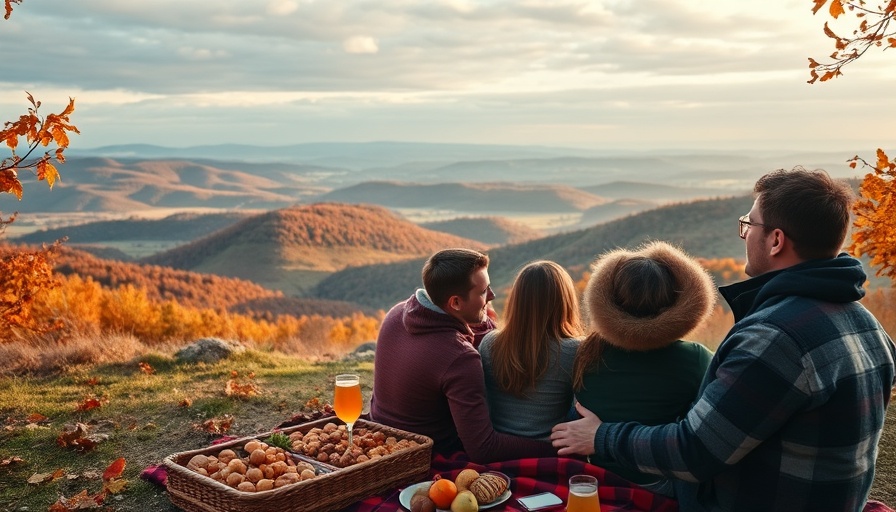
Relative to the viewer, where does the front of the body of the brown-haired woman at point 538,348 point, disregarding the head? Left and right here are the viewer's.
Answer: facing away from the viewer

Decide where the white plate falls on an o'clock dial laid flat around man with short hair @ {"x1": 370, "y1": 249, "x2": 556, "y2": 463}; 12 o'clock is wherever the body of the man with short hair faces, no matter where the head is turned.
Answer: The white plate is roughly at 5 o'clock from the man with short hair.

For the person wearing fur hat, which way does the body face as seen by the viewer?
away from the camera

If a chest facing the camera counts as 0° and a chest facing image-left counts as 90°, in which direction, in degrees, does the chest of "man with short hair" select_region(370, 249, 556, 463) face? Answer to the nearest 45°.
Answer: approximately 225°

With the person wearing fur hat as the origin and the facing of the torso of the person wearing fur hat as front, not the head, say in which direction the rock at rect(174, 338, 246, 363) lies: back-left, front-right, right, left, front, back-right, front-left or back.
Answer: front-left

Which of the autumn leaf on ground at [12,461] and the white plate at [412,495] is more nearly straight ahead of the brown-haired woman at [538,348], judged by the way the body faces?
the autumn leaf on ground

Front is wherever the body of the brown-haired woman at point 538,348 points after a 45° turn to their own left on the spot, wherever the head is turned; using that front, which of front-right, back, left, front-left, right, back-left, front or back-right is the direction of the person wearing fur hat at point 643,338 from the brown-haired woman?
back

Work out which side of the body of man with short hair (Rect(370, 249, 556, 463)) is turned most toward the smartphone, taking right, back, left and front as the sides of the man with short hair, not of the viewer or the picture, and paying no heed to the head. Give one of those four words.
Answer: right

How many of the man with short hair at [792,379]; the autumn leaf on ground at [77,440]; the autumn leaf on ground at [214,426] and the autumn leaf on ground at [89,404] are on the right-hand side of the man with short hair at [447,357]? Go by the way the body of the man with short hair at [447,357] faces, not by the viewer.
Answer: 1

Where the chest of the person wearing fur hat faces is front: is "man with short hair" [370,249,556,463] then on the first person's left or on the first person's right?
on the first person's left

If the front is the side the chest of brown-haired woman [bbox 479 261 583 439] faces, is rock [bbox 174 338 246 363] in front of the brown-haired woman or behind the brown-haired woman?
in front

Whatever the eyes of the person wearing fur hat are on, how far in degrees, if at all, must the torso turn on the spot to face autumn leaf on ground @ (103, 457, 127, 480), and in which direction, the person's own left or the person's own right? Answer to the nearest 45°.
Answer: approximately 90° to the person's own left

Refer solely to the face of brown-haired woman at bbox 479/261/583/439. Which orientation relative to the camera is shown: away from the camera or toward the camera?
away from the camera

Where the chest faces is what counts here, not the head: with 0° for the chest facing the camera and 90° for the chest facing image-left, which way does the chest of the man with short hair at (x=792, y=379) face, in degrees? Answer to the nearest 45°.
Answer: approximately 135°

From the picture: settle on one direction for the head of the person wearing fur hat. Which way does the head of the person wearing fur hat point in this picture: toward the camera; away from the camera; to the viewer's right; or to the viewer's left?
away from the camera

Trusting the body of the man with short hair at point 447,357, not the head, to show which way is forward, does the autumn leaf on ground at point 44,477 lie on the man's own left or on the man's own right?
on the man's own left
